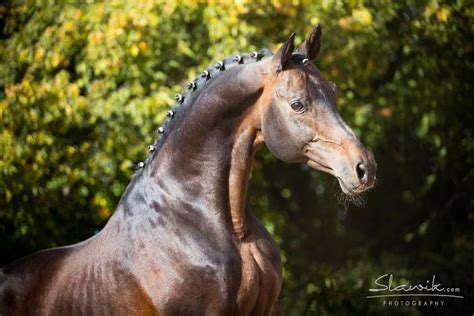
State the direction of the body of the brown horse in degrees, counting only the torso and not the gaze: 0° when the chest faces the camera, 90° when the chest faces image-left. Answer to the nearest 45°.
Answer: approximately 315°
